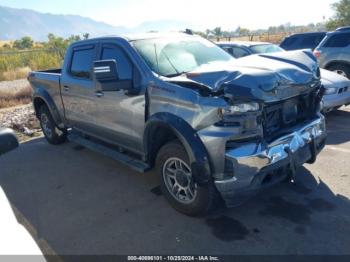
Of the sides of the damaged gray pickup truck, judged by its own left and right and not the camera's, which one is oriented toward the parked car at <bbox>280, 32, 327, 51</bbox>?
left

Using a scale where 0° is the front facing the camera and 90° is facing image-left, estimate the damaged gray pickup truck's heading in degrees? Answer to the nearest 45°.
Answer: approximately 315°

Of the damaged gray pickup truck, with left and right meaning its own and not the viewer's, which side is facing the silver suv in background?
left

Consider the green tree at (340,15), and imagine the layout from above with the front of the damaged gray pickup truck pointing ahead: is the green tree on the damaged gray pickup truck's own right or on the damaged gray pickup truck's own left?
on the damaged gray pickup truck's own left
